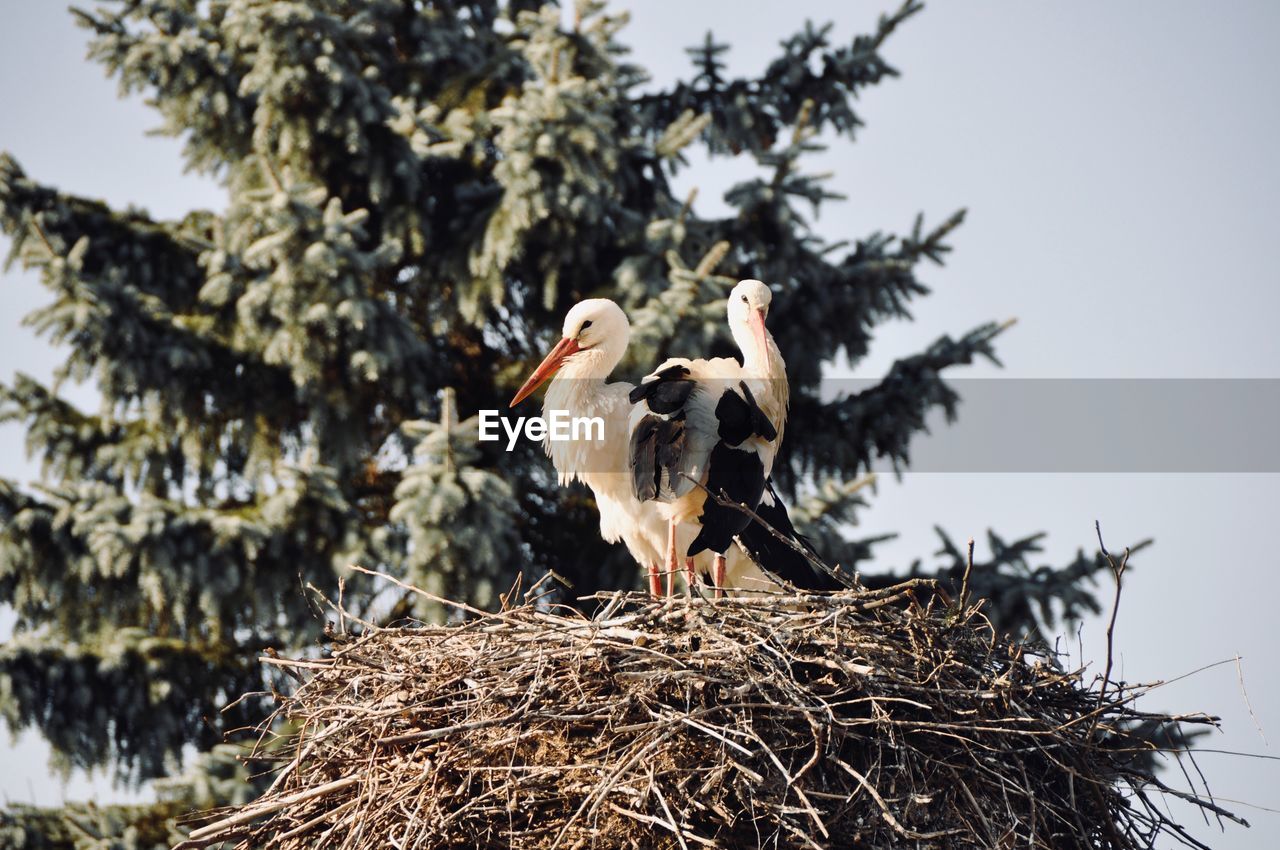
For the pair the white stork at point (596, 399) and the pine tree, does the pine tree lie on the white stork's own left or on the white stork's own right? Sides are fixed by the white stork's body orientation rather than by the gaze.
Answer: on the white stork's own right

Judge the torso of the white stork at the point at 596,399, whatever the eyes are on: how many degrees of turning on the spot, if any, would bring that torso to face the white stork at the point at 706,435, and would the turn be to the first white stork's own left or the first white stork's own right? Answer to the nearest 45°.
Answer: approximately 135° to the first white stork's own left
